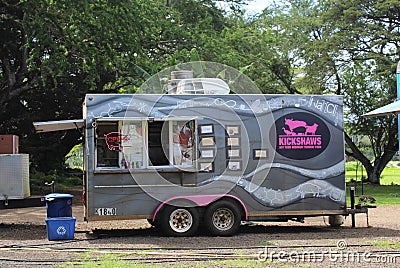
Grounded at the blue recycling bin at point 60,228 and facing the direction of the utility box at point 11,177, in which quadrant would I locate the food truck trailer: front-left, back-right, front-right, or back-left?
back-right

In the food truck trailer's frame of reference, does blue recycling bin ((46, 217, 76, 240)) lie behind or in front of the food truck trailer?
behind

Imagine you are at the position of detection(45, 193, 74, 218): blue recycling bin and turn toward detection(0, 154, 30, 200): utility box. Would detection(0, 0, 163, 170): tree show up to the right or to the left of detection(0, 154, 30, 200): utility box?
right

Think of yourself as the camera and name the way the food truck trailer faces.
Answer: facing to the right of the viewer

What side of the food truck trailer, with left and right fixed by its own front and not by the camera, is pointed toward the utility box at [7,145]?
back

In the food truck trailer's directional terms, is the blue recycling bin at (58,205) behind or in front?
behind

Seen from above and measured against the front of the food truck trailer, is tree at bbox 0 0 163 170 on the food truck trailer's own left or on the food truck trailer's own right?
on the food truck trailer's own left

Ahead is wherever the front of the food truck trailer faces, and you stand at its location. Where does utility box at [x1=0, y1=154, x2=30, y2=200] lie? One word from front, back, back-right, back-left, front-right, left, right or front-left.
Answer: back
